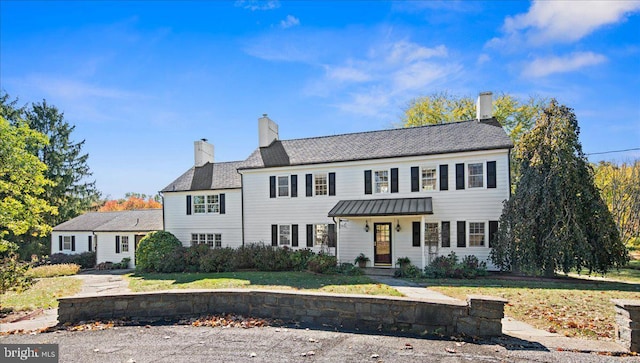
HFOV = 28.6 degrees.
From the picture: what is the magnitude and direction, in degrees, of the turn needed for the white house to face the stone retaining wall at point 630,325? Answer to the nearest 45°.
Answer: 0° — it already faces it

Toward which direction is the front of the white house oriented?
toward the camera

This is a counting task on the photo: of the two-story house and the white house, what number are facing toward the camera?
2

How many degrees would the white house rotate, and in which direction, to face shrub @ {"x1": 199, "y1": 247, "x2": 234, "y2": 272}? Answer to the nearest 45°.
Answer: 0° — it already faces it

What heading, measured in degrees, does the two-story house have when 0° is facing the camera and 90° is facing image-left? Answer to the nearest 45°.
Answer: approximately 0°

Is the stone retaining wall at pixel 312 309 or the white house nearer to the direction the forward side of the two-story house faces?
the stone retaining wall

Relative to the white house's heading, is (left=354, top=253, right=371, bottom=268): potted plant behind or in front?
in front
